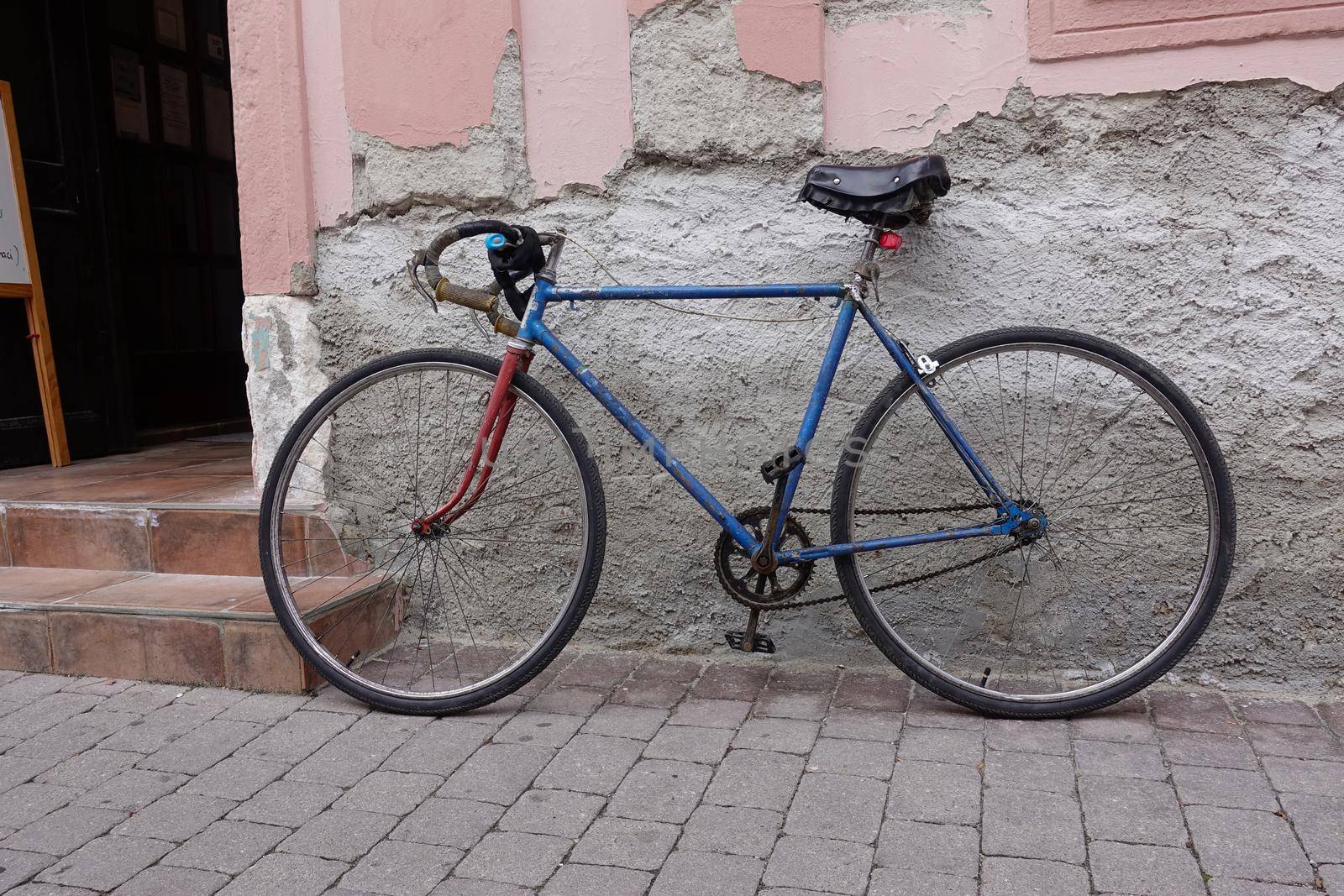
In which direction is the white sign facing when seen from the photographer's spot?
facing the viewer

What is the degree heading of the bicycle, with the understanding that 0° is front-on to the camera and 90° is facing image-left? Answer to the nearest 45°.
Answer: approximately 90°

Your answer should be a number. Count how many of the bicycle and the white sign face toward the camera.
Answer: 1

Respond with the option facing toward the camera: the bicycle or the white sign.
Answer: the white sign

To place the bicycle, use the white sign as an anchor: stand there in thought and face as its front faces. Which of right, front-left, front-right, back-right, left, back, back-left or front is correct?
front-left

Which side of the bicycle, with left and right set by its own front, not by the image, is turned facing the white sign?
front
